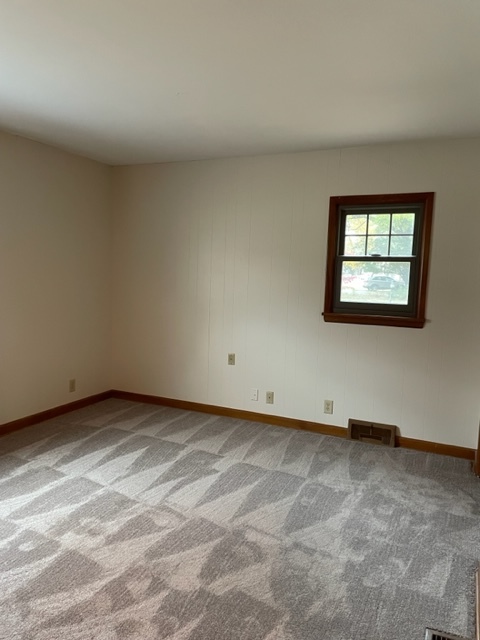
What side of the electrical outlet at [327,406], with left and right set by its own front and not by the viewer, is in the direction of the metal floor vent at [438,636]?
front

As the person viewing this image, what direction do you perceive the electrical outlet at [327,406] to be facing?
facing the viewer
